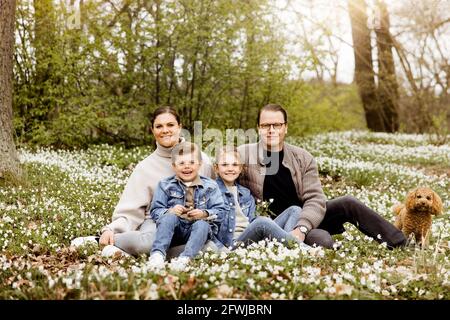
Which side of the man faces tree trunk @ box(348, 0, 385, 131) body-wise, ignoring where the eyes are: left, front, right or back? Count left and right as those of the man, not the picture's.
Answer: back

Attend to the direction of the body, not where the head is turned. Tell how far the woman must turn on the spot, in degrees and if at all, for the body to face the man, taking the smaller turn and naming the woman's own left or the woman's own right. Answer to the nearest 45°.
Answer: approximately 90° to the woman's own left

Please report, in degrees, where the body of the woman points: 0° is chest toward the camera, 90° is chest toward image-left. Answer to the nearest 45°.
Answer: approximately 0°

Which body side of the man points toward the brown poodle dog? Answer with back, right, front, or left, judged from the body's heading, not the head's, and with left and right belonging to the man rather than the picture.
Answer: left

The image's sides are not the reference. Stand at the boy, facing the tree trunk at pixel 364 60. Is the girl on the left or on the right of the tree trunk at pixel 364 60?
right

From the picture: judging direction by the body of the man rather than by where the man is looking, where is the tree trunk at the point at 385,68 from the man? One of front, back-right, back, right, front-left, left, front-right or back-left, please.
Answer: back

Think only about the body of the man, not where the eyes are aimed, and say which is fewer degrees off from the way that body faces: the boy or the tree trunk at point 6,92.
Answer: the boy

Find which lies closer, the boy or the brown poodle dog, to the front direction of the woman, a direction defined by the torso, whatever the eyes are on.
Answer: the boy

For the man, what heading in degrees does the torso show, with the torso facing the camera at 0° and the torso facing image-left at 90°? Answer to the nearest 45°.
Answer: approximately 0°

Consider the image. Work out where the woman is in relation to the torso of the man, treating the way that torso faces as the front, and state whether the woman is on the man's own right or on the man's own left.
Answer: on the man's own right

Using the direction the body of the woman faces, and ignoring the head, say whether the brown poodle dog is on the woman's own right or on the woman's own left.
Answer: on the woman's own left

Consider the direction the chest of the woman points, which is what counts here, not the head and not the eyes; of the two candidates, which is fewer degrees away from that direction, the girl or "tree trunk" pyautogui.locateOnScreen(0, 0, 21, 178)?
the girl
